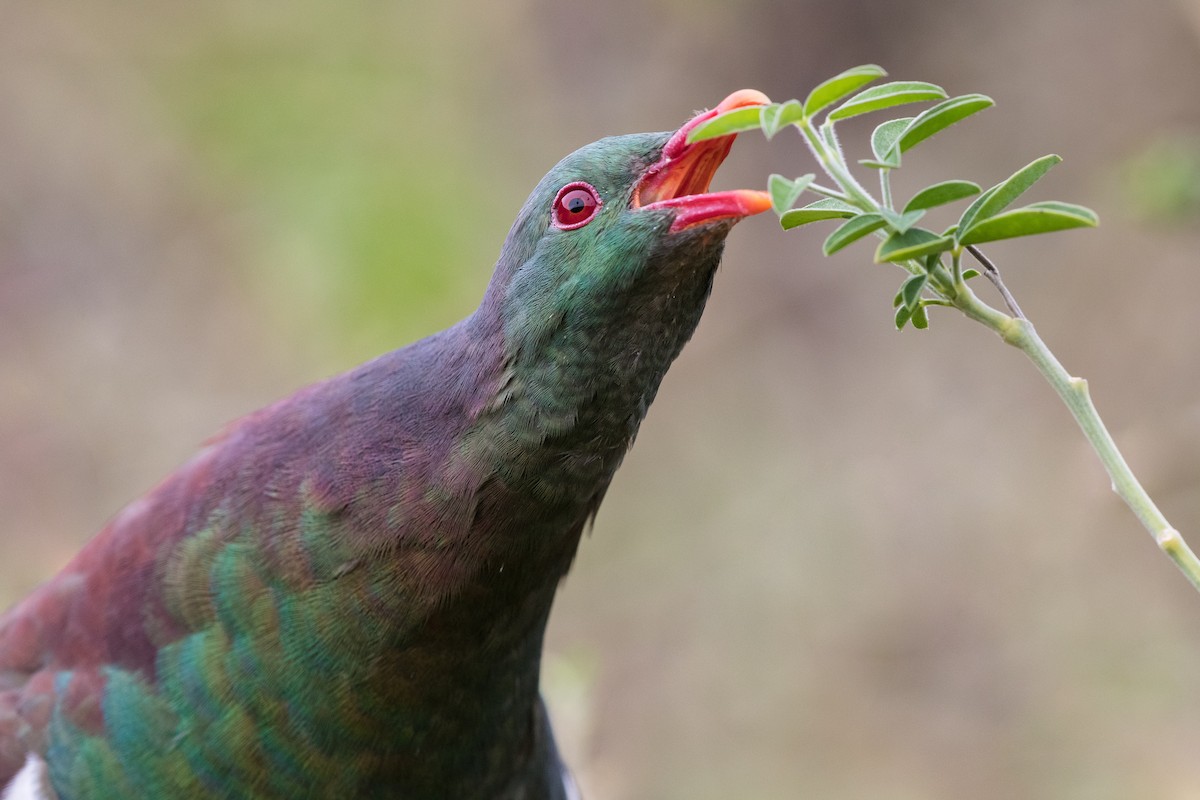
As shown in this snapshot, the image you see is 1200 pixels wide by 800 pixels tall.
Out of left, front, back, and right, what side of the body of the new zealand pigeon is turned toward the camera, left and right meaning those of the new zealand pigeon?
right
